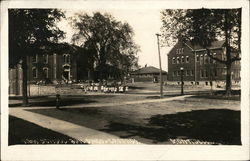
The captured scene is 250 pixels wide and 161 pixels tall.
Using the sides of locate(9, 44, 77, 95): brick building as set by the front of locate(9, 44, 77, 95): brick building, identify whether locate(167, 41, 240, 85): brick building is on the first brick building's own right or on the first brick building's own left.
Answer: on the first brick building's own left

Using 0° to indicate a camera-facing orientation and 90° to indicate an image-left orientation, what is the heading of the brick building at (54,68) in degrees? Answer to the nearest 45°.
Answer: approximately 0°

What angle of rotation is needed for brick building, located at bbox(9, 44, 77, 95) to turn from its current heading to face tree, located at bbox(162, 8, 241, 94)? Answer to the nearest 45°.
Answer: approximately 90° to its left

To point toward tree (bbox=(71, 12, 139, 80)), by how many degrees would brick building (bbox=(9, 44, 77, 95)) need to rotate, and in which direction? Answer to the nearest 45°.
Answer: approximately 90° to its left

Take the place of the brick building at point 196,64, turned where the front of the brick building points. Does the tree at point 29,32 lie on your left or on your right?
on your right

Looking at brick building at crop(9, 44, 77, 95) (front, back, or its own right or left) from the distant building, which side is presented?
left
